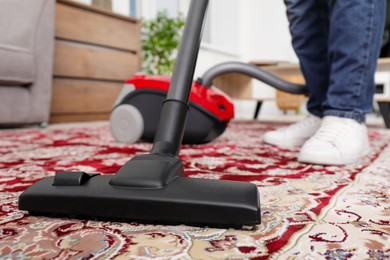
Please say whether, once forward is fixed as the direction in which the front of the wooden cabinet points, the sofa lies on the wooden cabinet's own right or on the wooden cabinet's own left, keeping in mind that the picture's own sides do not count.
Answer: on the wooden cabinet's own right

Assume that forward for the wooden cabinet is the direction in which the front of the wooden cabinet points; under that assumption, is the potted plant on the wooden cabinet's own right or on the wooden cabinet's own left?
on the wooden cabinet's own left

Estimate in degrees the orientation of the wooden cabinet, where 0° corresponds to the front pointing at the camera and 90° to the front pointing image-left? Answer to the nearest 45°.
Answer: approximately 315°
